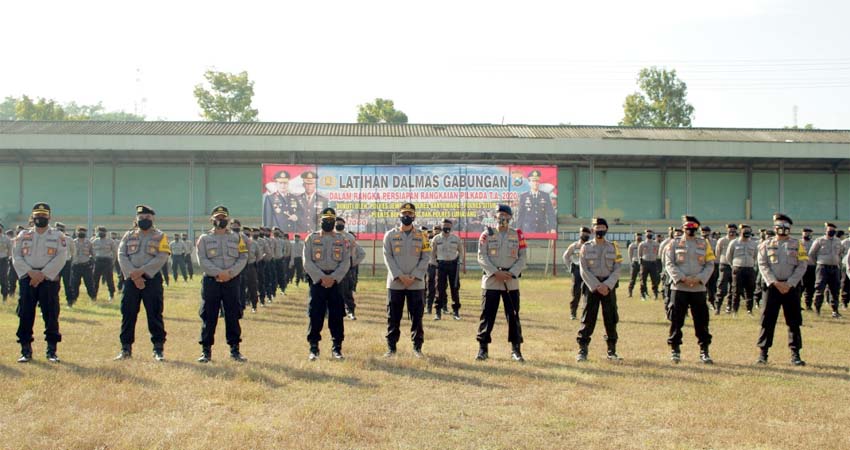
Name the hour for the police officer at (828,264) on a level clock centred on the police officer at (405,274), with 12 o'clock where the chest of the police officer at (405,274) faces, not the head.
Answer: the police officer at (828,264) is roughly at 8 o'clock from the police officer at (405,274).

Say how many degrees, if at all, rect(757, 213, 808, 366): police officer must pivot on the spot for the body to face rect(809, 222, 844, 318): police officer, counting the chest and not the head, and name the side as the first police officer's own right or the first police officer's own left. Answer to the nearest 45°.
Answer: approximately 180°

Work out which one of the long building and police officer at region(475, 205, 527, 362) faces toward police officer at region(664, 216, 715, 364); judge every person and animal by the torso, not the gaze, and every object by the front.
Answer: the long building

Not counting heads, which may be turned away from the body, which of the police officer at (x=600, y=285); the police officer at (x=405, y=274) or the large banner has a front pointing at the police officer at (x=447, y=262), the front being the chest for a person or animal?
the large banner

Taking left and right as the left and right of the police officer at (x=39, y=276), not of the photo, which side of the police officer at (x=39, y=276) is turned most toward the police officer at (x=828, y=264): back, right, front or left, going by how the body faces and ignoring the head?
left

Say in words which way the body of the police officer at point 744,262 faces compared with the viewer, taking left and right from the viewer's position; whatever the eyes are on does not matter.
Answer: facing the viewer

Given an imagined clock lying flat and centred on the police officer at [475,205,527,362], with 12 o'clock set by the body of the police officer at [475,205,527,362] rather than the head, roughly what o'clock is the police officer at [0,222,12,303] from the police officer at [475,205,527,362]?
the police officer at [0,222,12,303] is roughly at 4 o'clock from the police officer at [475,205,527,362].

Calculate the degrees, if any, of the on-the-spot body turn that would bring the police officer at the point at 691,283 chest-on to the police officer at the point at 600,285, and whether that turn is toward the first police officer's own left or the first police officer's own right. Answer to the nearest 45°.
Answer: approximately 90° to the first police officer's own right

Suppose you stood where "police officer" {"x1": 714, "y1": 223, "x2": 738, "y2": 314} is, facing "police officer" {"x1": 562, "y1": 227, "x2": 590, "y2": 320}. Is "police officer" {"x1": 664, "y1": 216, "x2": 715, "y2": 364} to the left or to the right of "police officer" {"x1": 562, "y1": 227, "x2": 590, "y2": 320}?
left

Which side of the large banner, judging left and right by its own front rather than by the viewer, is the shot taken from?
front

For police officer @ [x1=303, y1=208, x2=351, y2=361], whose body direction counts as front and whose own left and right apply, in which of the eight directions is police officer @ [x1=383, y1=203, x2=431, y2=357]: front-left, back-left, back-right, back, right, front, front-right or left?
left

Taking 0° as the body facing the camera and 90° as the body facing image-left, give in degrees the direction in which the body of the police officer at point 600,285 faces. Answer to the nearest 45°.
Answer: approximately 0°

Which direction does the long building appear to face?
toward the camera
